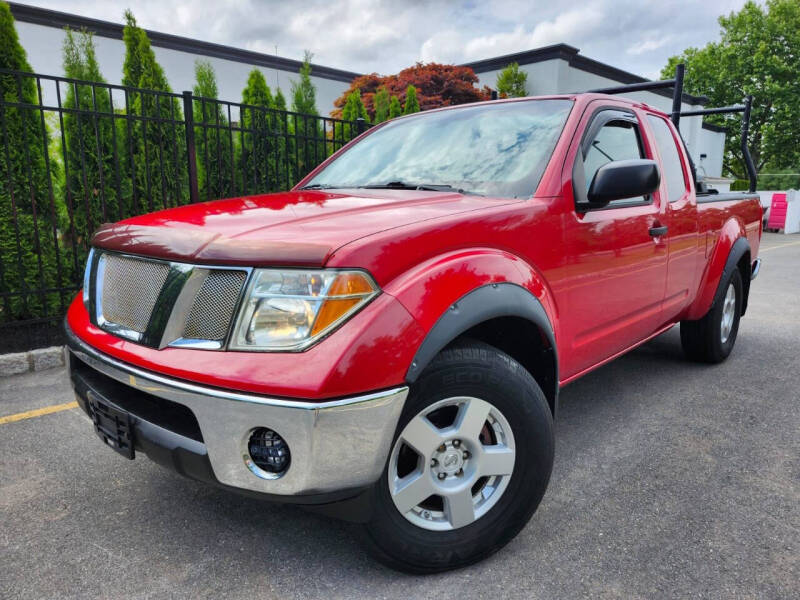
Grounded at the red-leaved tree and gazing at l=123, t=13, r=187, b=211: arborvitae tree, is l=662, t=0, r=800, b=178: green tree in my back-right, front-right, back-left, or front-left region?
back-left

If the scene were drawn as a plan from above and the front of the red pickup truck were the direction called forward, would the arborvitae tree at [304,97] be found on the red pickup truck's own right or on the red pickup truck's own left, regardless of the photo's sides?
on the red pickup truck's own right

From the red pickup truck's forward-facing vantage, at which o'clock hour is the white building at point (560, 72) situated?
The white building is roughly at 5 o'clock from the red pickup truck.

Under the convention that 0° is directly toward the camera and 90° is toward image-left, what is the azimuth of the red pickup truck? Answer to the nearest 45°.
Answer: approximately 45°

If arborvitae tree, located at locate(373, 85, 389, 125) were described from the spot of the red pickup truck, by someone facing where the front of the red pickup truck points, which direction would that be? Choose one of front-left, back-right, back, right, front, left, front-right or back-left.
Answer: back-right

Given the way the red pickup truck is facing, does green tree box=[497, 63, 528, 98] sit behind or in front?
behind

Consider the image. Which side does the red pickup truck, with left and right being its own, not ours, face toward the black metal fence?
right

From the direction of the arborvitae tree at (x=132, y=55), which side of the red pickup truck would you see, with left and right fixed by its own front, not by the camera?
right

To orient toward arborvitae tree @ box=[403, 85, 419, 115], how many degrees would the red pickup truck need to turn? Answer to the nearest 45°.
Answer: approximately 135° to its right

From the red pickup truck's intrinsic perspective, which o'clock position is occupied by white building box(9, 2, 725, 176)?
The white building is roughly at 4 o'clock from the red pickup truck.

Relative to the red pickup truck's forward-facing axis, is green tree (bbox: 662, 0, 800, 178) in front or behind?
behind

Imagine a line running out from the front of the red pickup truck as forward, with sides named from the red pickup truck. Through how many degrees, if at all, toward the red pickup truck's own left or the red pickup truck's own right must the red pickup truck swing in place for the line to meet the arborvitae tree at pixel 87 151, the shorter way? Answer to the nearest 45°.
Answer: approximately 90° to the red pickup truck's own right

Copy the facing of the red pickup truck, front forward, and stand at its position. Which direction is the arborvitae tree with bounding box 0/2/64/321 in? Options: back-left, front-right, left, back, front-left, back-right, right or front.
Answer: right

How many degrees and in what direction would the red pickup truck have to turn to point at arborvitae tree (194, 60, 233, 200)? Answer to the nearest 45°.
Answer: approximately 90° to its right
